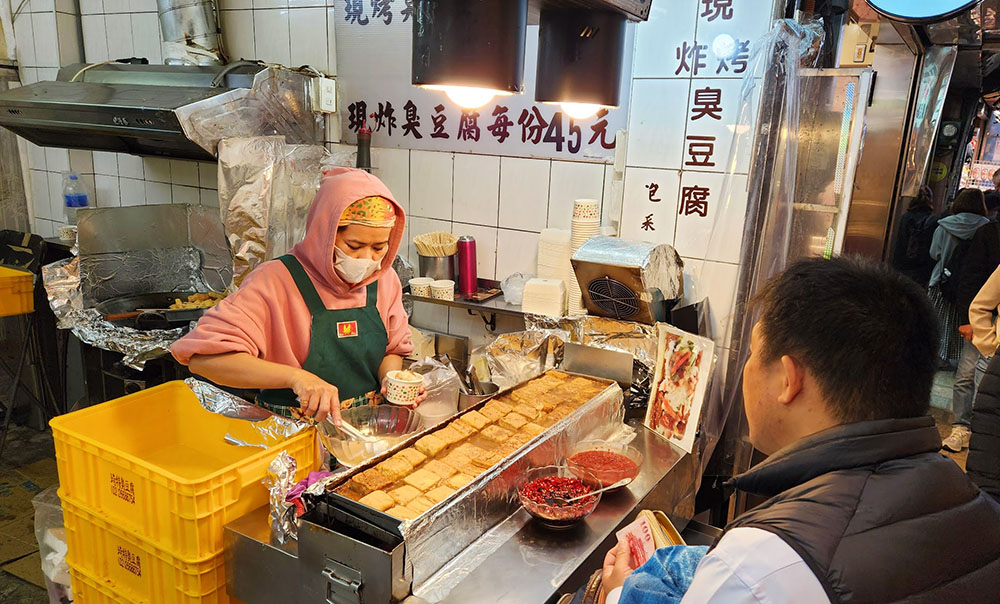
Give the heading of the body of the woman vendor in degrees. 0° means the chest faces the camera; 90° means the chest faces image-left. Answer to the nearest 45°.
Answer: approximately 315°

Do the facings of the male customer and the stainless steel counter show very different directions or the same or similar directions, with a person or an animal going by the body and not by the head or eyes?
very different directions

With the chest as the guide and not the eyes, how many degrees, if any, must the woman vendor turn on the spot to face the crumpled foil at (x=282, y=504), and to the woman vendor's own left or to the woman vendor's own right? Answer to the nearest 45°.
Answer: approximately 45° to the woman vendor's own right

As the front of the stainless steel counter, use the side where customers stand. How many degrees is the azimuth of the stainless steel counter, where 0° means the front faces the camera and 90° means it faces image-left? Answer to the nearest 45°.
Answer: approximately 315°

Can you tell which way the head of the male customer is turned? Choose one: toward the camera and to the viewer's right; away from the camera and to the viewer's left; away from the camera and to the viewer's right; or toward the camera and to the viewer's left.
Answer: away from the camera and to the viewer's left

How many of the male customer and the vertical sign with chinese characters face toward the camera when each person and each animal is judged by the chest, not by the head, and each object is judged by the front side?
1

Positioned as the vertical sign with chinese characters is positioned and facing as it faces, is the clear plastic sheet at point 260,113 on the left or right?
on its right

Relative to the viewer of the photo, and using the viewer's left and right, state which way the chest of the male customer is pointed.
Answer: facing away from the viewer and to the left of the viewer

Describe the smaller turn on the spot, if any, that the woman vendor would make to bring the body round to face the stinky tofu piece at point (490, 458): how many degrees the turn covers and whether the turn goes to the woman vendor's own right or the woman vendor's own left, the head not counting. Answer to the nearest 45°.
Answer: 0° — they already face it
